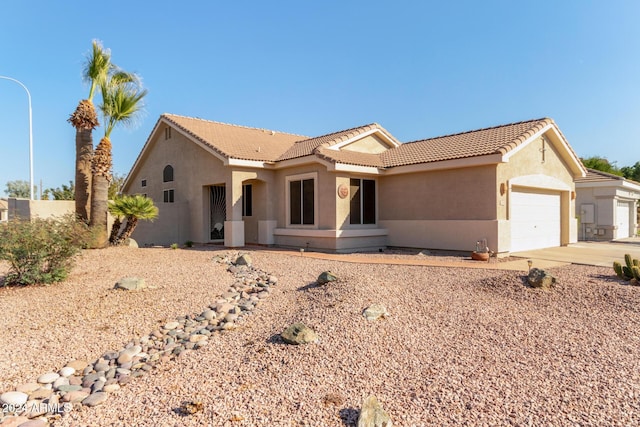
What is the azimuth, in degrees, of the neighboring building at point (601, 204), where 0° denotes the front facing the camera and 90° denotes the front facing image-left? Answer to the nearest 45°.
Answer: approximately 315°

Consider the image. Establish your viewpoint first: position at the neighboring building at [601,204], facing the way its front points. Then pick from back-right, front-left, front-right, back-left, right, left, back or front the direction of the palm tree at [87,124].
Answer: right

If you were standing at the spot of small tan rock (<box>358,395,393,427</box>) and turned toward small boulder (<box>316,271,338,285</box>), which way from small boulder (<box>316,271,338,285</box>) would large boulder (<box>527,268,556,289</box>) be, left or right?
right

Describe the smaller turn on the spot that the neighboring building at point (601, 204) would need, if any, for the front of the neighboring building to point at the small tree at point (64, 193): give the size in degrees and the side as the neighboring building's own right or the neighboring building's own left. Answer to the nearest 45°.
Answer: approximately 135° to the neighboring building's own right

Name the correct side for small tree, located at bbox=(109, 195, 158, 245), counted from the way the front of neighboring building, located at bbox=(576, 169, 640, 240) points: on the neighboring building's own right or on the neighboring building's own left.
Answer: on the neighboring building's own right

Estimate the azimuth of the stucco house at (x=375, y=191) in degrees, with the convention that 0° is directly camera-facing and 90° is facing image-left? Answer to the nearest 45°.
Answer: approximately 315°

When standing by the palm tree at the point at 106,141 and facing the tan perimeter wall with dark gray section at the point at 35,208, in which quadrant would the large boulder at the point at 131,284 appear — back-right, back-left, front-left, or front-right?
back-left

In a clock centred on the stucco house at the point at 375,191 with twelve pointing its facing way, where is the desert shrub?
The desert shrub is roughly at 3 o'clock from the stucco house.

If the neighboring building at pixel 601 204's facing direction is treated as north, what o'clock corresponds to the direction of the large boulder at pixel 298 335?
The large boulder is roughly at 2 o'clock from the neighboring building.

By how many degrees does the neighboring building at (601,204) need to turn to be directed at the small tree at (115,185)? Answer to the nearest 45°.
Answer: approximately 135° to its right

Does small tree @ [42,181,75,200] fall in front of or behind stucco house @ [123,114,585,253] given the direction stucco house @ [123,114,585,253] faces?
behind

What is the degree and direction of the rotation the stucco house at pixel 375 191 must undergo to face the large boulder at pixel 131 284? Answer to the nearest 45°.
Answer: approximately 90° to its right

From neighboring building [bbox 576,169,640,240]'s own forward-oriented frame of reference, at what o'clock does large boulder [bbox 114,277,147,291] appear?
The large boulder is roughly at 2 o'clock from the neighboring building.

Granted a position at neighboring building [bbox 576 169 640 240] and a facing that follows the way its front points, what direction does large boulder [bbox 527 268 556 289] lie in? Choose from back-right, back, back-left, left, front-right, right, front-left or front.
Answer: front-right

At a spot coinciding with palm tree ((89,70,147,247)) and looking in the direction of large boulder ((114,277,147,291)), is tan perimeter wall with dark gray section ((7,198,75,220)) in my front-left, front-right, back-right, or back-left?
back-right
